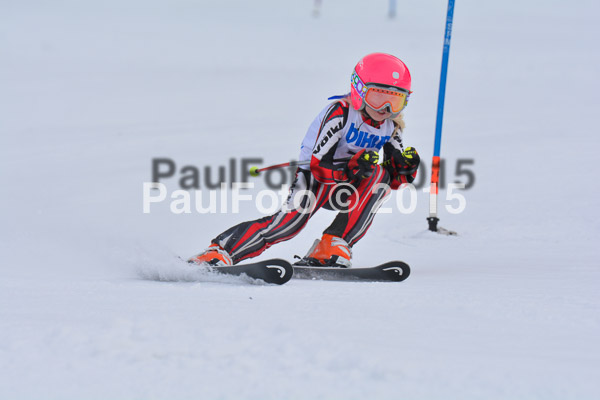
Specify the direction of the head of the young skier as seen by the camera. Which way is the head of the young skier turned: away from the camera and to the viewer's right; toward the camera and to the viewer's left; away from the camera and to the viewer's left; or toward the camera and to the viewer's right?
toward the camera and to the viewer's right

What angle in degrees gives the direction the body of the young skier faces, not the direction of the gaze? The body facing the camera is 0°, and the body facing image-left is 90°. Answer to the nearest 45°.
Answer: approximately 315°

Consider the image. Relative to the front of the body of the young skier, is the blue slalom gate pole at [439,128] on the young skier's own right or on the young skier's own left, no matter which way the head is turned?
on the young skier's own left
